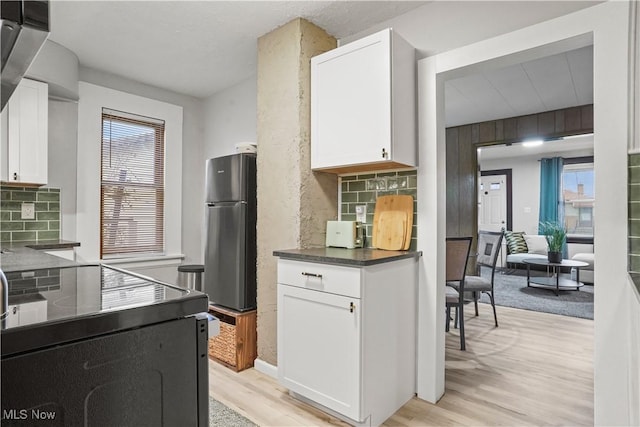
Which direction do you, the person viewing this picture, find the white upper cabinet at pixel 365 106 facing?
facing the viewer and to the left of the viewer

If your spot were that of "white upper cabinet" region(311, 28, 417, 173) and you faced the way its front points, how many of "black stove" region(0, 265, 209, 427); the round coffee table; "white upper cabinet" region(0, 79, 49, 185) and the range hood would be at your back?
1

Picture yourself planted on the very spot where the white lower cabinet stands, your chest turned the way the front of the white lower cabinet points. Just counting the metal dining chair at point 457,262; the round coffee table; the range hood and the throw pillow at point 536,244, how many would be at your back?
3

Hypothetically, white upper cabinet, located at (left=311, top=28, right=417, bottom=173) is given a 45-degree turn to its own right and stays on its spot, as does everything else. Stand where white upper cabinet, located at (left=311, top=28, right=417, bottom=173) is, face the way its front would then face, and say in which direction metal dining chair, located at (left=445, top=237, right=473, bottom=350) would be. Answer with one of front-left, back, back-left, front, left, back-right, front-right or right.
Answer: back-right

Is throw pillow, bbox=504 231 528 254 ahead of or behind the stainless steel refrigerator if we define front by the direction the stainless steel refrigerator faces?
behind

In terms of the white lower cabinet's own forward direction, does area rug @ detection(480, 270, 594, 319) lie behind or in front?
behind

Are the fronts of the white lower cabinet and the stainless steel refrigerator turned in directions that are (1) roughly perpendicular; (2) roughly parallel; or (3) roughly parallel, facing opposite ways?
roughly parallel

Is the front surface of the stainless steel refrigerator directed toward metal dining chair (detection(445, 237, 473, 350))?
no

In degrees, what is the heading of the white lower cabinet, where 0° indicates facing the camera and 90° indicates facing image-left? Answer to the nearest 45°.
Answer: approximately 45°

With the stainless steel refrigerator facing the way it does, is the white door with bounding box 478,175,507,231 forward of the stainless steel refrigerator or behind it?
behind

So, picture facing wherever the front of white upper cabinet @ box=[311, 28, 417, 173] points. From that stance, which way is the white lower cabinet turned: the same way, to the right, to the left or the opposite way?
the same way

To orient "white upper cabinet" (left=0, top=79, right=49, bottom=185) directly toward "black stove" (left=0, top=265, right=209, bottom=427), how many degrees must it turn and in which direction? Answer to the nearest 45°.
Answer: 0° — it already faces it

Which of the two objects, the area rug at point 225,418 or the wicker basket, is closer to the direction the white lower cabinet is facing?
the area rug
